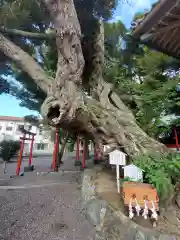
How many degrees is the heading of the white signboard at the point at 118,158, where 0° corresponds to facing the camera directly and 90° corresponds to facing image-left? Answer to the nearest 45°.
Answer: approximately 0°

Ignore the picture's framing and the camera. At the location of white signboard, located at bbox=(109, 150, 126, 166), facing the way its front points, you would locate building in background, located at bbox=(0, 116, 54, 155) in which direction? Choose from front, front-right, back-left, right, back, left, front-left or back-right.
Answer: back-right

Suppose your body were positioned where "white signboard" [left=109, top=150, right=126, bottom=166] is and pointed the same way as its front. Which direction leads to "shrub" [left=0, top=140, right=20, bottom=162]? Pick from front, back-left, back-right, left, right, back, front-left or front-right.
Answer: back-right

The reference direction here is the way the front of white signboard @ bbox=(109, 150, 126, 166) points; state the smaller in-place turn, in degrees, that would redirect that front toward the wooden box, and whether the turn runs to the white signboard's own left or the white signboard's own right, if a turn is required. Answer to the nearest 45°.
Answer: approximately 45° to the white signboard's own left
